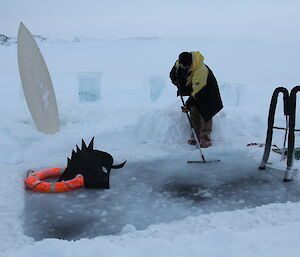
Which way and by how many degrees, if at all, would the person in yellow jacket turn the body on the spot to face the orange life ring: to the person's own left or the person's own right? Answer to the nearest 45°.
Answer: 0° — they already face it

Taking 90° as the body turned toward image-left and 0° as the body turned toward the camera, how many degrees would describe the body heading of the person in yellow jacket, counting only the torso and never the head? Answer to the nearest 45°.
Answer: approximately 45°

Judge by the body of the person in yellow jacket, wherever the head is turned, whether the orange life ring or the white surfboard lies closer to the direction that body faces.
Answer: the orange life ring

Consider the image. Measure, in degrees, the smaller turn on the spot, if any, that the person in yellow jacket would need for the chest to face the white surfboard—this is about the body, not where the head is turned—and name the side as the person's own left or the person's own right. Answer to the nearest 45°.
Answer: approximately 45° to the person's own right
